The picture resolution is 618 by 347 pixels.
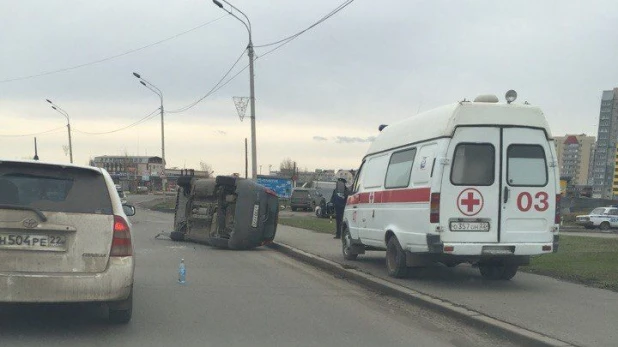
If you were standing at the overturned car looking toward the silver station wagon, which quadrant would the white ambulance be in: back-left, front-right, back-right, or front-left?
front-left

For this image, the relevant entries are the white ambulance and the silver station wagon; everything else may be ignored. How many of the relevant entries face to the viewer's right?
0

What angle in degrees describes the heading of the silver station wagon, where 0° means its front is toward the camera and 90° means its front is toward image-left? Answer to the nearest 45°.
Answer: approximately 180°

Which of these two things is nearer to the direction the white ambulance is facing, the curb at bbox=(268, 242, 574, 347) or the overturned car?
the overturned car

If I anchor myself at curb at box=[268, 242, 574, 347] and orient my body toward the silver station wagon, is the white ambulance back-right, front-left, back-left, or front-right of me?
back-right

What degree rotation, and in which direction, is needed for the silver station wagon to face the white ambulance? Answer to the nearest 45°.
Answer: approximately 90° to its right

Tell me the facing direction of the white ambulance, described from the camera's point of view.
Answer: facing away from the viewer and to the left of the viewer

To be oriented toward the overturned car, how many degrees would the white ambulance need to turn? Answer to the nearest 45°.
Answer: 0° — it already faces it

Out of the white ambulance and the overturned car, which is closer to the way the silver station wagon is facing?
the overturned car

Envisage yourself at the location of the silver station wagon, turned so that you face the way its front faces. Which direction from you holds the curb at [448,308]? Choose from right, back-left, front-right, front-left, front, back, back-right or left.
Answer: right

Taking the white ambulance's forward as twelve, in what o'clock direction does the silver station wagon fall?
The silver station wagon is roughly at 9 o'clock from the white ambulance.

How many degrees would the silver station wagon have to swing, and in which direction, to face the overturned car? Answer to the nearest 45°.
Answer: approximately 45° to its right

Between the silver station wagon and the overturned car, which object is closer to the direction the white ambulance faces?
the overturned car

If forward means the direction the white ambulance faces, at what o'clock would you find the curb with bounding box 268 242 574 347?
The curb is roughly at 8 o'clock from the white ambulance.

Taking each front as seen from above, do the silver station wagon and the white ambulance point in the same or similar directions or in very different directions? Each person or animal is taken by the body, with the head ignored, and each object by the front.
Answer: same or similar directions
